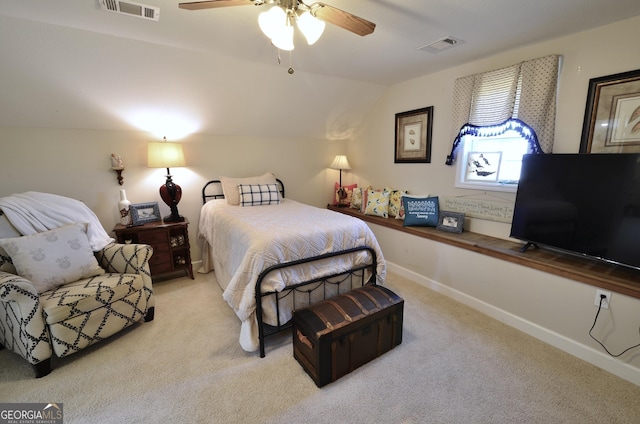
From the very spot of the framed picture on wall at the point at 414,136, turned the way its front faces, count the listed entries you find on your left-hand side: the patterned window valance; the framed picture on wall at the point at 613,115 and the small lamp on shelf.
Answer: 2

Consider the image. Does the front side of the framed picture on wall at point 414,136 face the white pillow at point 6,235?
yes

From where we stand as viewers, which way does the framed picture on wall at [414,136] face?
facing the viewer and to the left of the viewer

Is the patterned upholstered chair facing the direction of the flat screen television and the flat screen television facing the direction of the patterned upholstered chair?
yes

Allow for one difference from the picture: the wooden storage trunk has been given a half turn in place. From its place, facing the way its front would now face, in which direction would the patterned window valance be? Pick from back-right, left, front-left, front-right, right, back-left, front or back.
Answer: right

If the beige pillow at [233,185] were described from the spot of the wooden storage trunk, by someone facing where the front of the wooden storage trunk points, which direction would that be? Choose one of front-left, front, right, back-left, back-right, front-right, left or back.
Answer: back

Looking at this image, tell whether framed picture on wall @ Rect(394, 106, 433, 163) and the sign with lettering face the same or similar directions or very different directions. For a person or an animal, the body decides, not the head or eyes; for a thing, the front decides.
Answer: same or similar directions

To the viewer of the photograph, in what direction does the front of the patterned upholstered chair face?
facing the viewer and to the right of the viewer

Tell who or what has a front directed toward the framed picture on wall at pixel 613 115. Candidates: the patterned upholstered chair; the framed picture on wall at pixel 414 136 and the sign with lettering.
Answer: the patterned upholstered chair

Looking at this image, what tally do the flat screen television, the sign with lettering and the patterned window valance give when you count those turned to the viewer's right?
0

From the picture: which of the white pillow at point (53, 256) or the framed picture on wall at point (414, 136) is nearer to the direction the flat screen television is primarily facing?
the white pillow

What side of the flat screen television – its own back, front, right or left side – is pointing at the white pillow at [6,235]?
front

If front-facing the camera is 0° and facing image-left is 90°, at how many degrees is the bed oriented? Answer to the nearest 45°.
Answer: approximately 315°

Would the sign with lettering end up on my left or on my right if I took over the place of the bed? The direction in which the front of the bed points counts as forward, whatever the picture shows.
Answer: on my left

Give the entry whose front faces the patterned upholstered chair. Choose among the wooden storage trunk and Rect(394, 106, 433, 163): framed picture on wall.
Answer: the framed picture on wall

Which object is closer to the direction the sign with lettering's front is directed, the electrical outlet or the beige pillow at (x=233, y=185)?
the beige pillow

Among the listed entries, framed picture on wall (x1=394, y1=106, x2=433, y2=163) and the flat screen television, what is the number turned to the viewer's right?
0
